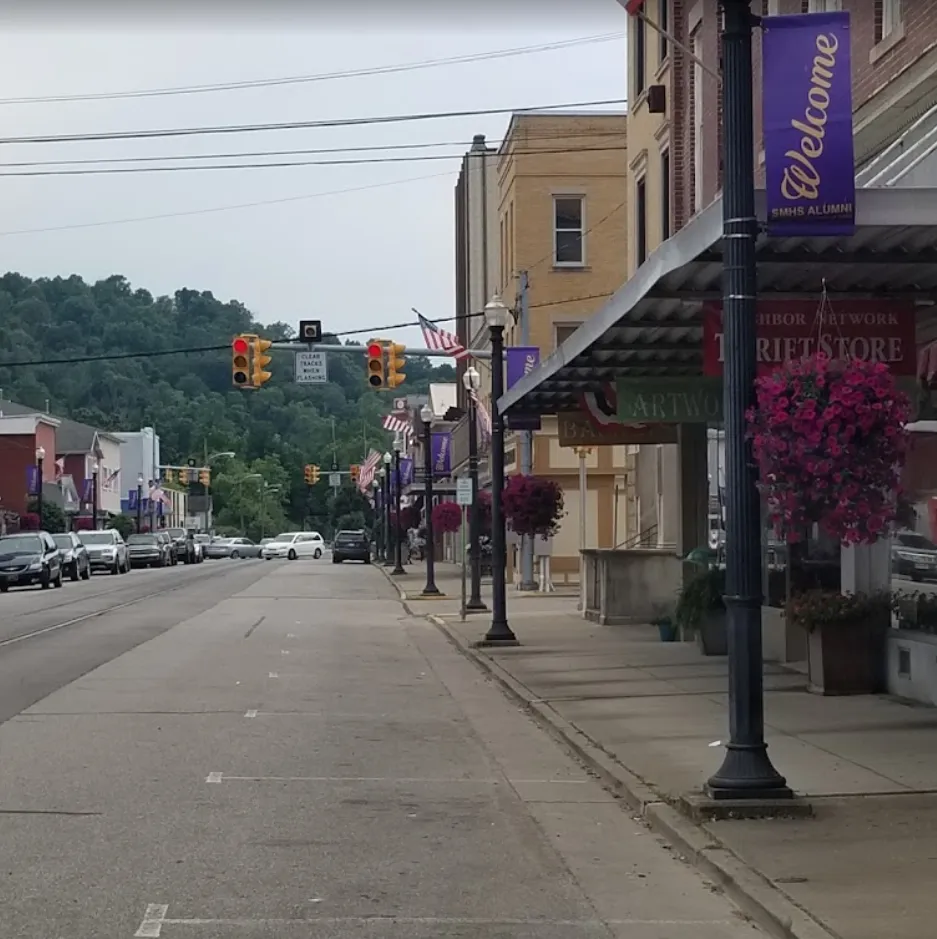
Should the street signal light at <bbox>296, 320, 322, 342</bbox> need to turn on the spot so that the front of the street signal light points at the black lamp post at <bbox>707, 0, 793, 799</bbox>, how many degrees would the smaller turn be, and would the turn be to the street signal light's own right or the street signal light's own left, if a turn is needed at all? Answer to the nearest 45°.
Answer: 0° — it already faces it

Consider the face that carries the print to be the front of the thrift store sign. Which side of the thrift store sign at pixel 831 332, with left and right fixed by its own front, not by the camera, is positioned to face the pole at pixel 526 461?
back

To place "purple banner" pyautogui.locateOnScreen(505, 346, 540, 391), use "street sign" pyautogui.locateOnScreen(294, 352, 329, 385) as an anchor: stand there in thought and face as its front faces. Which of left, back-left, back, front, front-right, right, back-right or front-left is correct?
front-left

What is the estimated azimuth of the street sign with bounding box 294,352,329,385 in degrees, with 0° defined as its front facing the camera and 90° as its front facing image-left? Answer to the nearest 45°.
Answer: approximately 0°

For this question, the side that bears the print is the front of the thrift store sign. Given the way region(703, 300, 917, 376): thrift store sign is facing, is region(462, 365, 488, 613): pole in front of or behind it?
behind
